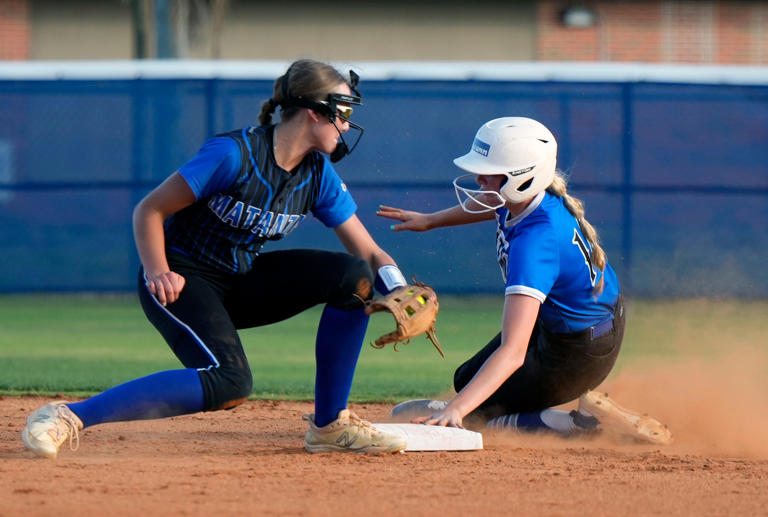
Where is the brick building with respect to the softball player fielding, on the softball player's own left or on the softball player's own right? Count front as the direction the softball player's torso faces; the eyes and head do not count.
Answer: on the softball player's own left

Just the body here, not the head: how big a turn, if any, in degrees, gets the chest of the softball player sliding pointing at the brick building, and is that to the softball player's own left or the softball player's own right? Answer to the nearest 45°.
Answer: approximately 90° to the softball player's own right

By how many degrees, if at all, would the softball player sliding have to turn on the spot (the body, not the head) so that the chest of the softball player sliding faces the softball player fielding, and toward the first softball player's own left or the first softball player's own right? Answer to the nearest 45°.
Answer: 0° — they already face them

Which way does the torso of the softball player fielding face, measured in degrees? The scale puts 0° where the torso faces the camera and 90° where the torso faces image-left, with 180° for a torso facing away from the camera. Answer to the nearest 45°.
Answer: approximately 315°

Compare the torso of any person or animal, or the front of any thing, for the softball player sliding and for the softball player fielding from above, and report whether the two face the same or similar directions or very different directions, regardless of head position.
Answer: very different directions

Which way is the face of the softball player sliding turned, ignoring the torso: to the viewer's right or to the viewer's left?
to the viewer's left

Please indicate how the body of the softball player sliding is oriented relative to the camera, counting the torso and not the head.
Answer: to the viewer's left

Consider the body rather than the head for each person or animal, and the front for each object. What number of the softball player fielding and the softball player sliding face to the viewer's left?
1

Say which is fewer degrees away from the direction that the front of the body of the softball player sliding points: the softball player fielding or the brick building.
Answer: the softball player fielding
